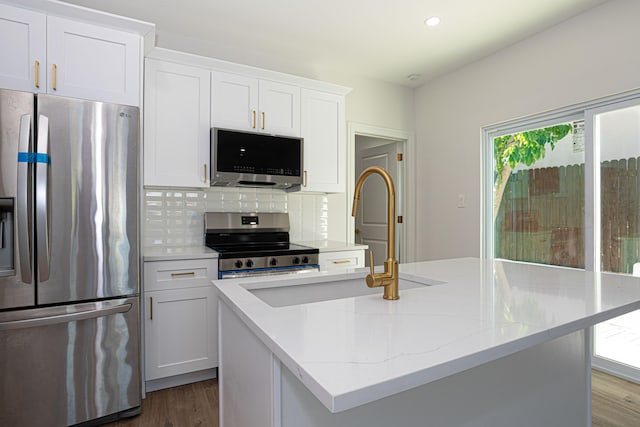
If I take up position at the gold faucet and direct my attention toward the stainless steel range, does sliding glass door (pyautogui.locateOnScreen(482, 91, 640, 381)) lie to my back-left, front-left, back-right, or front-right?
front-right

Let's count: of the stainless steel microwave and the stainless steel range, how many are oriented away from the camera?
0

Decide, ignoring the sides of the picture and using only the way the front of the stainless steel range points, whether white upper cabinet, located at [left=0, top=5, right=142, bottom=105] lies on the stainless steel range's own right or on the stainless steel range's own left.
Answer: on the stainless steel range's own right

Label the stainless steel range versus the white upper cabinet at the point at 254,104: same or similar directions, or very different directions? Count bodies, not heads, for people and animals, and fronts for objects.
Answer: same or similar directions

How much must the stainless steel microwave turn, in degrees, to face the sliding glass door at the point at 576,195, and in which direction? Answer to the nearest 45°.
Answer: approximately 45° to its left

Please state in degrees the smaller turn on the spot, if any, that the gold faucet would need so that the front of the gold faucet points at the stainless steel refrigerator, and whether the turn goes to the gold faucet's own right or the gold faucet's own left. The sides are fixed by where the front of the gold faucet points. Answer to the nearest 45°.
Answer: approximately 45° to the gold faucet's own left

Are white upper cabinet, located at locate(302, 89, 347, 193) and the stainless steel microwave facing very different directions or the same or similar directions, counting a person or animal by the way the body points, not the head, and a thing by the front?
same or similar directions

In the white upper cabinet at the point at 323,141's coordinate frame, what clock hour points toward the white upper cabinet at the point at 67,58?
the white upper cabinet at the point at 67,58 is roughly at 3 o'clock from the white upper cabinet at the point at 323,141.

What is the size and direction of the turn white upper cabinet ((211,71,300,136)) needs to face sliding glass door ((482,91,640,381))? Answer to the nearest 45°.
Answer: approximately 45° to its left

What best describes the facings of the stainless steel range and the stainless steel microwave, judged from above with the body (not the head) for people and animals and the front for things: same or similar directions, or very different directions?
same or similar directions

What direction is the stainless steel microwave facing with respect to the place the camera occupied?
facing the viewer and to the right of the viewer

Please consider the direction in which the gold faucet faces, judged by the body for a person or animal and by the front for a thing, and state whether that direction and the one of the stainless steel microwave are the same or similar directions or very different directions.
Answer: very different directions

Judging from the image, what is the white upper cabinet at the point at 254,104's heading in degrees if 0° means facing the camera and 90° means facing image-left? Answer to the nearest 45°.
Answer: approximately 315°

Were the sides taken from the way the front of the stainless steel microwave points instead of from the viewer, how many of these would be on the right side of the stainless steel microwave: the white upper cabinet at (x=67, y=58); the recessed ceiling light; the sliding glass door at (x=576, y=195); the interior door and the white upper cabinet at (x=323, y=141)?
1

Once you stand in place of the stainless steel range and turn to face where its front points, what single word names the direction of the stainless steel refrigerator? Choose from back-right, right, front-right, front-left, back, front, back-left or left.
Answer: right
